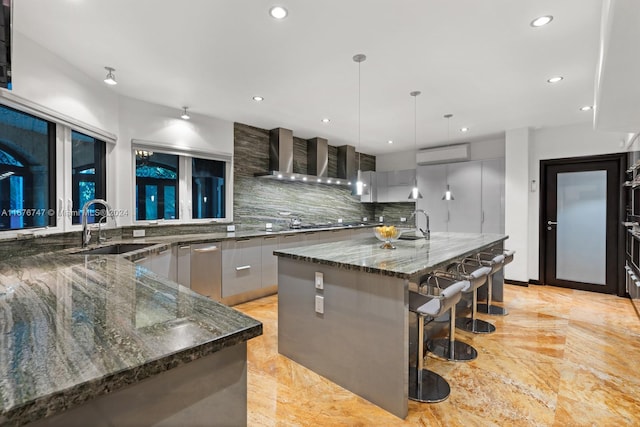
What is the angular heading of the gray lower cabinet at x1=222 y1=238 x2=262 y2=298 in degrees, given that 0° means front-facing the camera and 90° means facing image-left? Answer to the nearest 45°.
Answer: approximately 315°

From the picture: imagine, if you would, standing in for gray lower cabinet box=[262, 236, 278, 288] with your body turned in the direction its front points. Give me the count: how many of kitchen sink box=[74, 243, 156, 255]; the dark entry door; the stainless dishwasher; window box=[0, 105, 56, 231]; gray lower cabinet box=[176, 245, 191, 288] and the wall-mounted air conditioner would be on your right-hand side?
4

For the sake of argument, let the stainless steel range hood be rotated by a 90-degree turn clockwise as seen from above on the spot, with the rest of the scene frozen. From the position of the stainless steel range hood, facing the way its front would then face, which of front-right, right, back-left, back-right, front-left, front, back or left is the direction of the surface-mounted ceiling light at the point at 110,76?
front

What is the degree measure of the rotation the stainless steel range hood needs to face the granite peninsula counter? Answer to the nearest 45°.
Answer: approximately 45° to its right

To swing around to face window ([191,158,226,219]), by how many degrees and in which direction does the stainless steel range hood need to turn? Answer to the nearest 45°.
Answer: approximately 90° to its right

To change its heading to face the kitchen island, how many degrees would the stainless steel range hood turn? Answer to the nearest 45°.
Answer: approximately 45° to its right

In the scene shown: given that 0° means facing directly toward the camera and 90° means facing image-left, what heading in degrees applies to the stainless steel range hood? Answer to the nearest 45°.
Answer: approximately 315°

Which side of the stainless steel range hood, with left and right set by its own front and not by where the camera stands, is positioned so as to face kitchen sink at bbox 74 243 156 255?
right

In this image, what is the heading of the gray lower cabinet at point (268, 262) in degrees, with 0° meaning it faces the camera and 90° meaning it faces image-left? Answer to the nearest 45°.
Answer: approximately 315°

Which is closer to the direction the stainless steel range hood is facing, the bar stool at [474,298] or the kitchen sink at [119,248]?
the bar stool

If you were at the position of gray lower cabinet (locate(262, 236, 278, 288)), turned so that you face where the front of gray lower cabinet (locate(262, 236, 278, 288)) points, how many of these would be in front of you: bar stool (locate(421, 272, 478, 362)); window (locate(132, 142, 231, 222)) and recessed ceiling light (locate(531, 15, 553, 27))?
2
